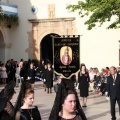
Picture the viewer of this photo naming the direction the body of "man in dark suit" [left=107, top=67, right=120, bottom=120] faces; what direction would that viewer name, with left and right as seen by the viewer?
facing the viewer

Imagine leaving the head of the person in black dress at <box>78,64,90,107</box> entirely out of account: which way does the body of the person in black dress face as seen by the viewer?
toward the camera

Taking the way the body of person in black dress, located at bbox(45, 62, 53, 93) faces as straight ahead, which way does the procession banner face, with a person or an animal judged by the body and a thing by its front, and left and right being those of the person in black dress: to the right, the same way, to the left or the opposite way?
the same way

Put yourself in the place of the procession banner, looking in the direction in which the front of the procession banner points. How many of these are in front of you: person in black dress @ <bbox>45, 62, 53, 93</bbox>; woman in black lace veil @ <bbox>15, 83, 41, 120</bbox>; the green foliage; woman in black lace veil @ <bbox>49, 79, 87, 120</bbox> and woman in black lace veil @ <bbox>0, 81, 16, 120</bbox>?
3

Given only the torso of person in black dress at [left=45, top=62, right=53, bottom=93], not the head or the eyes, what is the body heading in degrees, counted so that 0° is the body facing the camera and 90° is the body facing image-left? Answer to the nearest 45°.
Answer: approximately 0°

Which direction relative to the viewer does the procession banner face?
toward the camera

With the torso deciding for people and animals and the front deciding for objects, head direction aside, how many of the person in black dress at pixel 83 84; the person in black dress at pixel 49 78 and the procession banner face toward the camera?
3

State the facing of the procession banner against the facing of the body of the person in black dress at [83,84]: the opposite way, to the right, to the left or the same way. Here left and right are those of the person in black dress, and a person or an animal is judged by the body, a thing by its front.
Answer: the same way

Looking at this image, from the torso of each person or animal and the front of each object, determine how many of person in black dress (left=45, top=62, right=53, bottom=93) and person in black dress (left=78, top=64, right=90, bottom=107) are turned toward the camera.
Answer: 2

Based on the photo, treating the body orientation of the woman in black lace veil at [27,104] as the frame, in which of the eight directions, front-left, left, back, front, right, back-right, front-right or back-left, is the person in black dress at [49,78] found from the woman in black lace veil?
back-left
